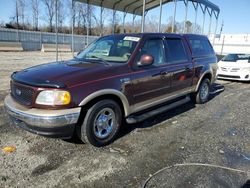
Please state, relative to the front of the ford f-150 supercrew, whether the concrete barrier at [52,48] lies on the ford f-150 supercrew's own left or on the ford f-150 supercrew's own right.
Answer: on the ford f-150 supercrew's own right

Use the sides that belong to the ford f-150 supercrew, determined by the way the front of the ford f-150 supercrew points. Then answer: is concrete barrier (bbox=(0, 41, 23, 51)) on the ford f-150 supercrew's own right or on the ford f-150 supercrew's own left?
on the ford f-150 supercrew's own right

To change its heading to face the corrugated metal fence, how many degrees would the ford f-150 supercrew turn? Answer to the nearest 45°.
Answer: approximately 135° to its right

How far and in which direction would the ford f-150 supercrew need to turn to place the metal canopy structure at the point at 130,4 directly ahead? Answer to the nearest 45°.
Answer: approximately 135° to its right

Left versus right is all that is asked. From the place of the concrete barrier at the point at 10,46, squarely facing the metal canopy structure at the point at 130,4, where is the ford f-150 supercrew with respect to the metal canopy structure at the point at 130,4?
right
